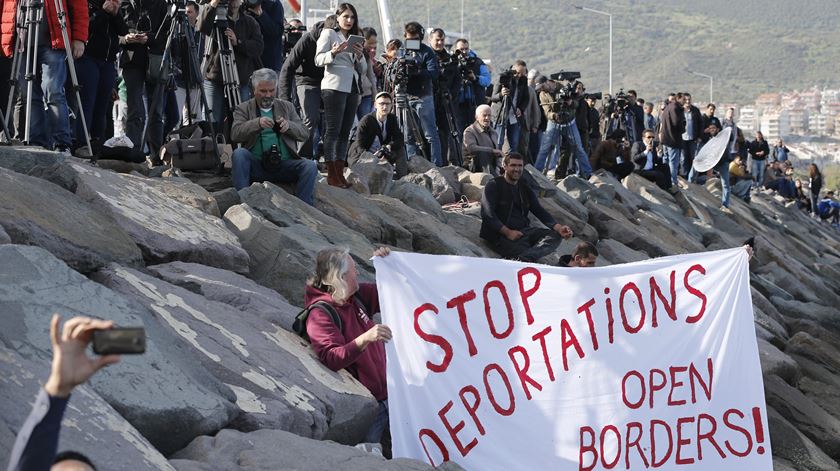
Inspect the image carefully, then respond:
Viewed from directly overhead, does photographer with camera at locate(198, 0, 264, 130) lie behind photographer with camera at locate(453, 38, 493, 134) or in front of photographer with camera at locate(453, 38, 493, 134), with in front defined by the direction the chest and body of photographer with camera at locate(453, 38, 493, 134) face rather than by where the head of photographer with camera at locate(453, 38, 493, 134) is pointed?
in front

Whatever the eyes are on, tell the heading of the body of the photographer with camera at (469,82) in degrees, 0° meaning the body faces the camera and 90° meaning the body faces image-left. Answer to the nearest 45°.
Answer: approximately 45°

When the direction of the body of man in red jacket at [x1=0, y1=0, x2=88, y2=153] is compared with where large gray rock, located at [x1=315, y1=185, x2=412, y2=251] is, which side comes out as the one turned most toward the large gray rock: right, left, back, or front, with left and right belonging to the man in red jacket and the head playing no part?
left

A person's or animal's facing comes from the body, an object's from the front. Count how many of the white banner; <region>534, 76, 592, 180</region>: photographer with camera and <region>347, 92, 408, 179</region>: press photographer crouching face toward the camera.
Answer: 3

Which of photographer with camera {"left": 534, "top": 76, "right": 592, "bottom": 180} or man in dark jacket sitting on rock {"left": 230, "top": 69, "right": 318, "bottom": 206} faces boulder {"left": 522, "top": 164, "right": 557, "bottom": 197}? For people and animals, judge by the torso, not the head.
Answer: the photographer with camera

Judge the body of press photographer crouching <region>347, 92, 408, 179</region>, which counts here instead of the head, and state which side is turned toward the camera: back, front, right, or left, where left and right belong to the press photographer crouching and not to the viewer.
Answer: front

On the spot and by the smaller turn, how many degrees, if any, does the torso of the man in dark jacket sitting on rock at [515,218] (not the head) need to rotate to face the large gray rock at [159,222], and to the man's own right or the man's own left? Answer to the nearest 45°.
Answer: approximately 90° to the man's own right

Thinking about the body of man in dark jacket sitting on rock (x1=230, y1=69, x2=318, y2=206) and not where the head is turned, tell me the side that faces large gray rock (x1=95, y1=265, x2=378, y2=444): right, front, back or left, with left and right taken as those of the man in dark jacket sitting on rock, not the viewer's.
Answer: front

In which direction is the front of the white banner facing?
toward the camera

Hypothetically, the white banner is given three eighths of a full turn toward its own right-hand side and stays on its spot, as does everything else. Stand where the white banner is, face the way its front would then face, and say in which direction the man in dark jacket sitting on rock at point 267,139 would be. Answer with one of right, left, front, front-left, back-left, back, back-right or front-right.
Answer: front

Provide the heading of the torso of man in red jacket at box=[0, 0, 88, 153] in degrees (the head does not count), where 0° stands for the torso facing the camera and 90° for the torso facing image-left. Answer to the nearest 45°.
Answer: approximately 0°

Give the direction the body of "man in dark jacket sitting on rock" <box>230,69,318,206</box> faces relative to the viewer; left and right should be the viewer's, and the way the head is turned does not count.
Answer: facing the viewer

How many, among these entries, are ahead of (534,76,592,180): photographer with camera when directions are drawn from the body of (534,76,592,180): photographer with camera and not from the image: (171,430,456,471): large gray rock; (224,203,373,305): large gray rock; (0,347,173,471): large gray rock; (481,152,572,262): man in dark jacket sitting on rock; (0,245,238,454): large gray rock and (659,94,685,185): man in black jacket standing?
5

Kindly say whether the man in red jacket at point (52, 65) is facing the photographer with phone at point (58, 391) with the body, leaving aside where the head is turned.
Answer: yes
